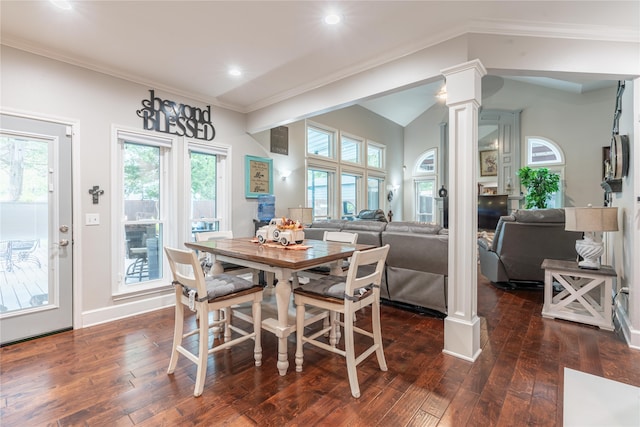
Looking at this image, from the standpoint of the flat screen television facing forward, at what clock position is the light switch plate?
The light switch plate is roughly at 1 o'clock from the flat screen television.

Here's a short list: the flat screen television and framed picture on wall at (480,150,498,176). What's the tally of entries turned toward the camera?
2

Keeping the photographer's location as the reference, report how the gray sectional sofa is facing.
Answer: facing away from the viewer and to the right of the viewer

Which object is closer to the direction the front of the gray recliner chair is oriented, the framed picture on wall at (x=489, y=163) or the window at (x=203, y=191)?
the framed picture on wall

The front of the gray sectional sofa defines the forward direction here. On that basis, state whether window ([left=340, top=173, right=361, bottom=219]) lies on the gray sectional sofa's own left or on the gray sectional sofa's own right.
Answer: on the gray sectional sofa's own left

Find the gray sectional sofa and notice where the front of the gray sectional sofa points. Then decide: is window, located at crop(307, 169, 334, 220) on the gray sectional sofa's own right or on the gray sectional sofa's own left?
on the gray sectional sofa's own left

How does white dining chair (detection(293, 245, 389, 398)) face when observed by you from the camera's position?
facing away from the viewer and to the left of the viewer

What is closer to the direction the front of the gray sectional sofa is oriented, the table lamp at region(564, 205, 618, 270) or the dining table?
the table lamp

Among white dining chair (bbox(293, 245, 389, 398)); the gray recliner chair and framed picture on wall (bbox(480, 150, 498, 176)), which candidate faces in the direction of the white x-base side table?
the framed picture on wall

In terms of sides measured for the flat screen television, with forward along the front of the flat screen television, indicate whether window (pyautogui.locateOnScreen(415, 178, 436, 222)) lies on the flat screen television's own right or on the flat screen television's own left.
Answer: on the flat screen television's own right
